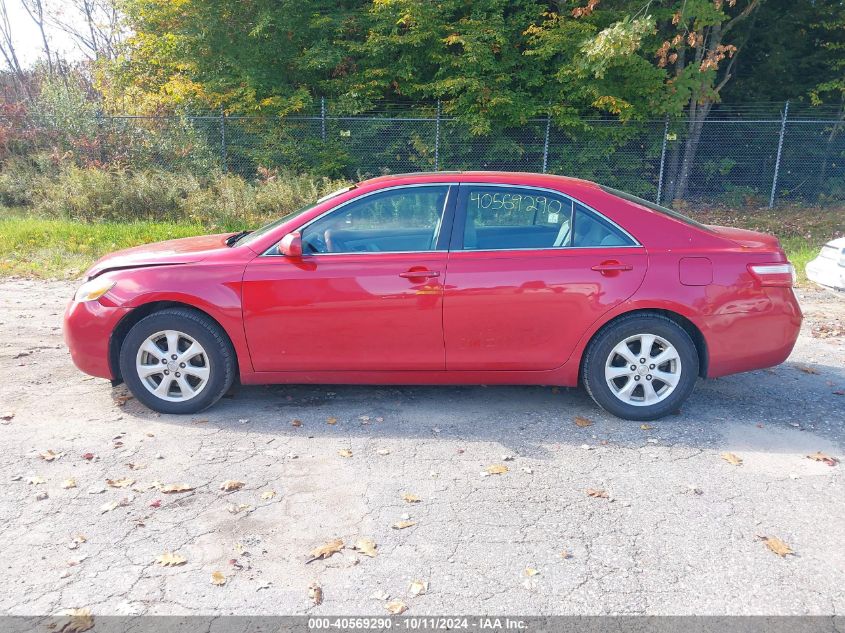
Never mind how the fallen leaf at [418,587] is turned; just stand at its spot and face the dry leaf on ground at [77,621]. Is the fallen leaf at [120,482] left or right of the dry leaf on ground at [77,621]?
right

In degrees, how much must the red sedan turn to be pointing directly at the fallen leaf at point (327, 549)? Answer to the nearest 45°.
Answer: approximately 45° to its left

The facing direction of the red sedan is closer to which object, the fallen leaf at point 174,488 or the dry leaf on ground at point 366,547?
the fallen leaf

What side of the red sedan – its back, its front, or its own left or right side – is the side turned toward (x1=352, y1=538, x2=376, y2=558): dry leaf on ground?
left

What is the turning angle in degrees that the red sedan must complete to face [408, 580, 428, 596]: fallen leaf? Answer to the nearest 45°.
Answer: approximately 90° to its left

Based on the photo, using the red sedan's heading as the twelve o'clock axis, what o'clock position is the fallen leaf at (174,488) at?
The fallen leaf is roughly at 11 o'clock from the red sedan.

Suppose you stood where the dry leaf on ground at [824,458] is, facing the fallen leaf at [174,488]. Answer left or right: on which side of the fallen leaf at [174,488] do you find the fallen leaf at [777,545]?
left

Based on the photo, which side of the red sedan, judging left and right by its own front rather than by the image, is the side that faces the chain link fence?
right

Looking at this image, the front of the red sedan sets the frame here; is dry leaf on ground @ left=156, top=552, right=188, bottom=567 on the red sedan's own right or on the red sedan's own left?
on the red sedan's own left

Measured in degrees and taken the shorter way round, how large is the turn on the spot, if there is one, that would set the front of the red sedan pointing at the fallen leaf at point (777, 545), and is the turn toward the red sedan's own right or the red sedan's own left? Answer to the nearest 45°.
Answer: approximately 135° to the red sedan's own left

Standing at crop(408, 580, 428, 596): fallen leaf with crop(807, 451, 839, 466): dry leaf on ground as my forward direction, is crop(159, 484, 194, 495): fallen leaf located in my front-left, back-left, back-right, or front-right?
back-left

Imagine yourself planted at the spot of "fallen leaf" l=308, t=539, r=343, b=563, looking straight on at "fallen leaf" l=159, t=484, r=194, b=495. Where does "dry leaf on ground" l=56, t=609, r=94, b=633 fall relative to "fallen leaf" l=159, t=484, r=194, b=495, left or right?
left

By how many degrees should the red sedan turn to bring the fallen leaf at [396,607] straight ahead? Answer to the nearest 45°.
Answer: approximately 90° to its left

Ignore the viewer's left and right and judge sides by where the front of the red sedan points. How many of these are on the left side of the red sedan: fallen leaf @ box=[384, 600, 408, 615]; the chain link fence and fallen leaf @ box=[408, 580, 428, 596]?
2

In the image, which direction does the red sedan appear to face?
to the viewer's left

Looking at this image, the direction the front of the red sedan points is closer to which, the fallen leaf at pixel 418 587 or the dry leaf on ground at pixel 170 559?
the dry leaf on ground

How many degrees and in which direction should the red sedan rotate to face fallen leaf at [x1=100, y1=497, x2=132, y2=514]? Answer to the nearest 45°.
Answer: approximately 45° to its left
